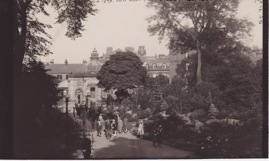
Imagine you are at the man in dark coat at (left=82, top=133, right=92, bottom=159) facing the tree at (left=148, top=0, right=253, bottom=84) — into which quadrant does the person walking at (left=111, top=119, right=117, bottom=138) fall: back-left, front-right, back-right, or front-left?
front-left

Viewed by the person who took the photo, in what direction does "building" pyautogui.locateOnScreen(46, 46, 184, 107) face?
facing the viewer
